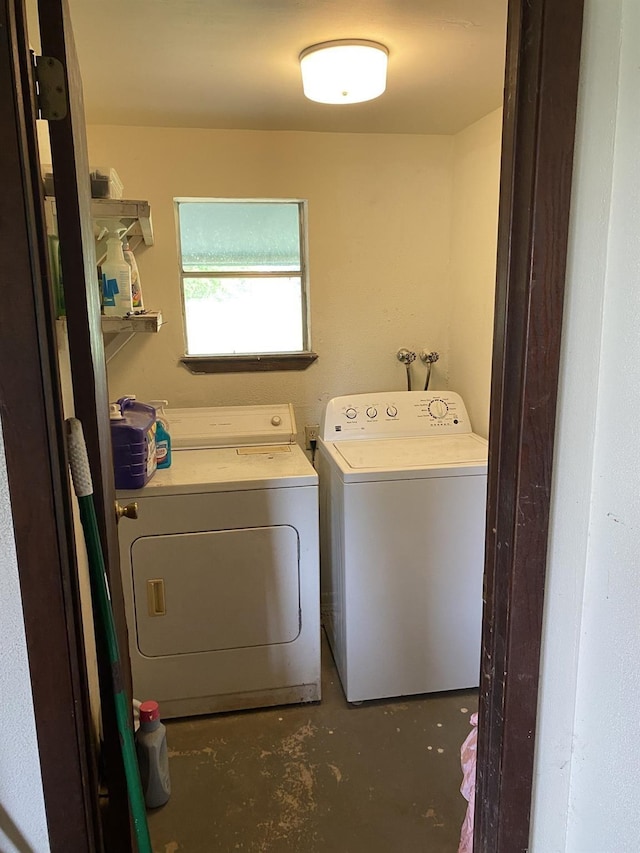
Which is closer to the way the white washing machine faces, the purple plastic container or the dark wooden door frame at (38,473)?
the dark wooden door frame

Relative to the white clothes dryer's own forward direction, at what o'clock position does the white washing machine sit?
The white washing machine is roughly at 9 o'clock from the white clothes dryer.

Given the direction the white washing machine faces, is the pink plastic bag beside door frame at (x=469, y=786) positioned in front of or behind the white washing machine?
in front

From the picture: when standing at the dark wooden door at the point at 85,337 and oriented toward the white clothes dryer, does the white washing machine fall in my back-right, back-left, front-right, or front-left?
front-right

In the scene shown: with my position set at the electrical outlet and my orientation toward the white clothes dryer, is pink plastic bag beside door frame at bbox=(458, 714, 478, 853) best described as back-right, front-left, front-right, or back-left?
front-left

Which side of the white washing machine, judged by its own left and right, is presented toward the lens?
front

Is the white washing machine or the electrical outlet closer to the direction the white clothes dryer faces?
the white washing machine

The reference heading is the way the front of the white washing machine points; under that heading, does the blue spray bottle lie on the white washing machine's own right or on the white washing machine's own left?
on the white washing machine's own right

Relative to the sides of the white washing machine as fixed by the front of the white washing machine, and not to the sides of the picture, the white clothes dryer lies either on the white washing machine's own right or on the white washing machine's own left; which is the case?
on the white washing machine's own right

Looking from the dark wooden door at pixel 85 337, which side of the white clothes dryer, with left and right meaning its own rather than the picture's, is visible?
front

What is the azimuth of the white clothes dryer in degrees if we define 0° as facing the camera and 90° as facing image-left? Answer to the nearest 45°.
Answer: approximately 0°

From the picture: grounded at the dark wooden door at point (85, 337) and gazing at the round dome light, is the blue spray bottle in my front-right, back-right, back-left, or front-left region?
front-left

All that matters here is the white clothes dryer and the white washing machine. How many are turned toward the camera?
2

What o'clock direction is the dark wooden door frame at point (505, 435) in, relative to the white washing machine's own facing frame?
The dark wooden door frame is roughly at 12 o'clock from the white washing machine.

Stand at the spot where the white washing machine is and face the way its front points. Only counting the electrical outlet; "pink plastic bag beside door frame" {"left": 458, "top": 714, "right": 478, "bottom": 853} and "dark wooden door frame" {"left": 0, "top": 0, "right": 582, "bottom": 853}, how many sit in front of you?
2

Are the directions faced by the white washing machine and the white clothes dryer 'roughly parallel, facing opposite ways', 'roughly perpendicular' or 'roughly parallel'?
roughly parallel
